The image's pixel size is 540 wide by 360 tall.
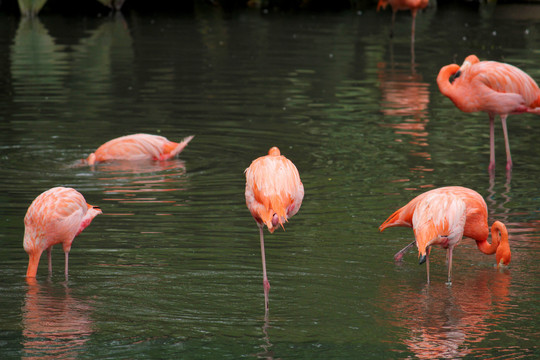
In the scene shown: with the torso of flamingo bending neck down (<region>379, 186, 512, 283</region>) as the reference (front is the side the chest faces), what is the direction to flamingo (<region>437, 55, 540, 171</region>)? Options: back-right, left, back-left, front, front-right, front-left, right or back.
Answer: left

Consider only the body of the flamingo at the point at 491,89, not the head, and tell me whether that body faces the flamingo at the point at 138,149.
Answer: yes

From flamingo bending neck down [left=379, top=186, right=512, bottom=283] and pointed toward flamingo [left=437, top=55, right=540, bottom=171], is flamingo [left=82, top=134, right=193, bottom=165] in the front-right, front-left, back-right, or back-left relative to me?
front-left

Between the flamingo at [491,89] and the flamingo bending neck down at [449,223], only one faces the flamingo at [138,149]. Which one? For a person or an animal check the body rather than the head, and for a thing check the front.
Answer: the flamingo at [491,89]

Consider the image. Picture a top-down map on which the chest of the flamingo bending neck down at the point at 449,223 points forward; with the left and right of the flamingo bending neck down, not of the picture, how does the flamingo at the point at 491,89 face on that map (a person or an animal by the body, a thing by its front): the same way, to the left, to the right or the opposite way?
the opposite way

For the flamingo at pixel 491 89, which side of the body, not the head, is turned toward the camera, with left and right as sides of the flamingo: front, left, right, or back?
left

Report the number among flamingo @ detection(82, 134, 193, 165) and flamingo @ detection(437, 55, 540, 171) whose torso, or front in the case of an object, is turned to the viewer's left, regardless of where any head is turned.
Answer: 2

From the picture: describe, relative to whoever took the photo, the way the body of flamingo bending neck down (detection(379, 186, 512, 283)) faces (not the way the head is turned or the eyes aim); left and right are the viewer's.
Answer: facing to the right of the viewer

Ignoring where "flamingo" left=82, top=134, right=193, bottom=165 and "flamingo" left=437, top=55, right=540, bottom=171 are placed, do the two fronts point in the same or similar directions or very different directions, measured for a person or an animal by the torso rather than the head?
same or similar directions

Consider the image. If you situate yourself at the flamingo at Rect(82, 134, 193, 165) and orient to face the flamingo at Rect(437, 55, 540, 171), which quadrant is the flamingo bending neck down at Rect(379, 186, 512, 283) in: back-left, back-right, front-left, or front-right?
front-right

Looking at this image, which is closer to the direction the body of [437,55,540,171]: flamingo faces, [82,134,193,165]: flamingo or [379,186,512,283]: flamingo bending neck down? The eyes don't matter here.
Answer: the flamingo

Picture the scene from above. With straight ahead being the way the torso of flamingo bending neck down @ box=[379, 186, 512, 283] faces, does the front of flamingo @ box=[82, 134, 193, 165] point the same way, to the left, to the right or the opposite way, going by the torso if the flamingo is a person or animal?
the opposite way

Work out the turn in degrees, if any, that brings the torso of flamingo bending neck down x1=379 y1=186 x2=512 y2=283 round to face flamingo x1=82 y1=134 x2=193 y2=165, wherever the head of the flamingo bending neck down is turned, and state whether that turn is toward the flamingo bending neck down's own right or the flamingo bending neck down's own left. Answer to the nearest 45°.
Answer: approximately 135° to the flamingo bending neck down's own left

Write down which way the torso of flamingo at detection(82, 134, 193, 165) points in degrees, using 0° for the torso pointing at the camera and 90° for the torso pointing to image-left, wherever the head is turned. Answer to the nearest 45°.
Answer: approximately 90°

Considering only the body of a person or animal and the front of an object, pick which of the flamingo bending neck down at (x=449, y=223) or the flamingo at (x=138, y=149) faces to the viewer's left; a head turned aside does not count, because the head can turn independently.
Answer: the flamingo

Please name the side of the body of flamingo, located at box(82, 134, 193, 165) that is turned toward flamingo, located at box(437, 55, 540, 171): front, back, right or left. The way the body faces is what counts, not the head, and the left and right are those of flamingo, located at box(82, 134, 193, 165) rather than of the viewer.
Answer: back
